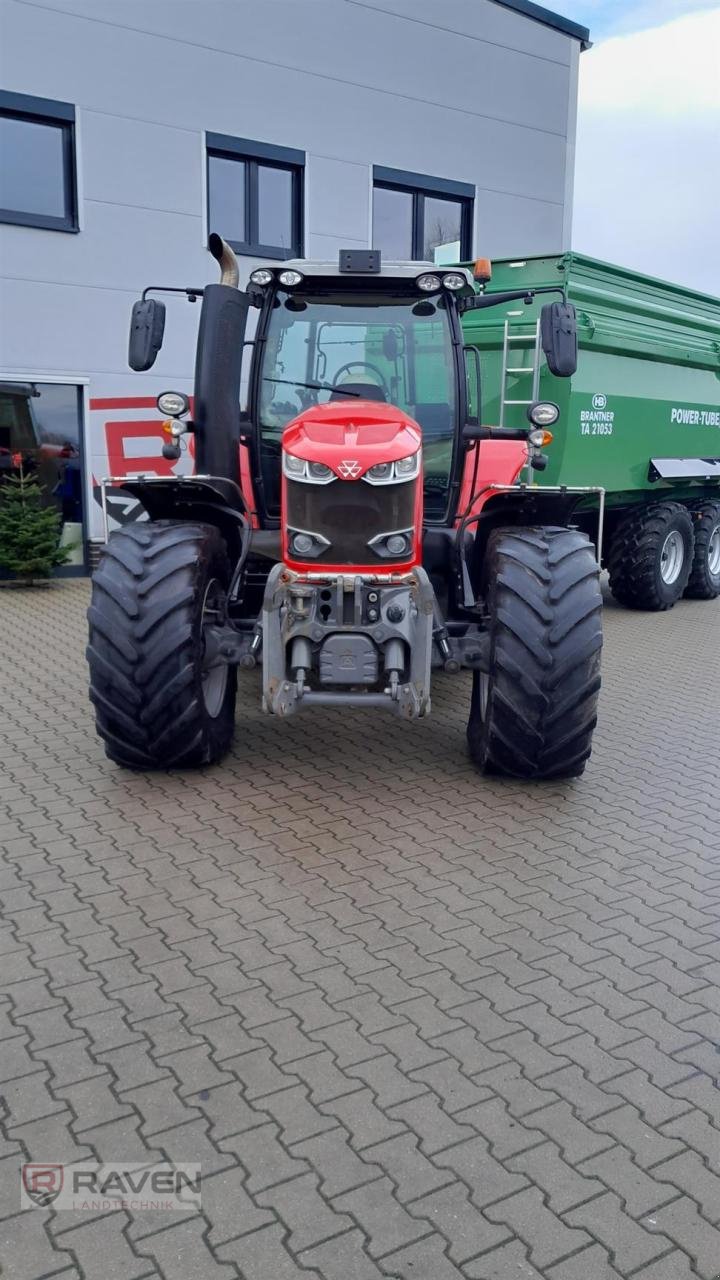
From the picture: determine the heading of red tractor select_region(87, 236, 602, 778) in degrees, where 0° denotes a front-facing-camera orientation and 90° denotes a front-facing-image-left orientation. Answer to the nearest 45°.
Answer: approximately 0°

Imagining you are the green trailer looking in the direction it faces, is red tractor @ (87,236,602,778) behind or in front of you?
in front

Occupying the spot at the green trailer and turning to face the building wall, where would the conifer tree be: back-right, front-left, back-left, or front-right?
front-left

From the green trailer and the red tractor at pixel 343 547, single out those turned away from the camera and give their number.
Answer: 0

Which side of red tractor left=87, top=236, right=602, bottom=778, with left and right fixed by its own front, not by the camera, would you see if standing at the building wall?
back

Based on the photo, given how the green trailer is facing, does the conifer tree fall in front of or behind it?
in front

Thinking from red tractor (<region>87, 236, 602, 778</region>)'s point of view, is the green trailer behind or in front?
behind

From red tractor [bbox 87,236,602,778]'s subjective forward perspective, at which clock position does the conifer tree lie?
The conifer tree is roughly at 5 o'clock from the red tractor.

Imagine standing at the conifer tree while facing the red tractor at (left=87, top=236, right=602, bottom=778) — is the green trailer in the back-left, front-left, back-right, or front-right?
front-left

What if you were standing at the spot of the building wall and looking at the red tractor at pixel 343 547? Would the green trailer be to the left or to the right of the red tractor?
left

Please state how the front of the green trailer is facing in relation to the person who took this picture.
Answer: facing the viewer and to the left of the viewer
